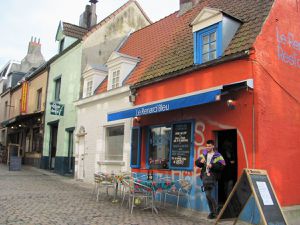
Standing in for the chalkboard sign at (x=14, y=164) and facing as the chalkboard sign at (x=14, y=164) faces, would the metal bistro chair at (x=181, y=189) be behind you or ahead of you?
ahead

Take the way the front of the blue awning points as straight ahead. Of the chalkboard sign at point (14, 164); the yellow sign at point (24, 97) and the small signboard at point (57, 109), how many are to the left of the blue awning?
0

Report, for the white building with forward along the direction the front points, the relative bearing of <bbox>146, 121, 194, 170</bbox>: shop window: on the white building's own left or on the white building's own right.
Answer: on the white building's own left

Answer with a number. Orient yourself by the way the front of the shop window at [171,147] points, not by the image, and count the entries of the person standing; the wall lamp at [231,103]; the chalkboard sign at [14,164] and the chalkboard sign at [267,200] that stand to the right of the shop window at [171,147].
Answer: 1

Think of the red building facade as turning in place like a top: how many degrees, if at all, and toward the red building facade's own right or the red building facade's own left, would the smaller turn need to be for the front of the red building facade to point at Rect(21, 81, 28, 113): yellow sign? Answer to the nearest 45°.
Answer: approximately 90° to the red building facade's own right

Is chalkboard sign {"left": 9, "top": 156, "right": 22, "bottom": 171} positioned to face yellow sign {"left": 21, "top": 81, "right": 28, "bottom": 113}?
no

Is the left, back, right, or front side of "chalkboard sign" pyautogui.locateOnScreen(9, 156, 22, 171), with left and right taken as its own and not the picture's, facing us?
front

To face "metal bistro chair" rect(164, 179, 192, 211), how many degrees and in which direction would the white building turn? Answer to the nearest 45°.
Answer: approximately 45° to its left

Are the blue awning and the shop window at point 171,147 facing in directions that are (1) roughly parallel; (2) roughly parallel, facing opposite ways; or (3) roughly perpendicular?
roughly parallel

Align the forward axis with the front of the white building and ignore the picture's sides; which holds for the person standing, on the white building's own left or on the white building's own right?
on the white building's own left

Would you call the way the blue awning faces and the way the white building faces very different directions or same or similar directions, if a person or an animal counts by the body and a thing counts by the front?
same or similar directions

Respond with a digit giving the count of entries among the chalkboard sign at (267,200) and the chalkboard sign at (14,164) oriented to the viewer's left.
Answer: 0

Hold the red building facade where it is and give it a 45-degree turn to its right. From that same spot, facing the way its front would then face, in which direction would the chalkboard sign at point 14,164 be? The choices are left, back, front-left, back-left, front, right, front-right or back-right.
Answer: front-right

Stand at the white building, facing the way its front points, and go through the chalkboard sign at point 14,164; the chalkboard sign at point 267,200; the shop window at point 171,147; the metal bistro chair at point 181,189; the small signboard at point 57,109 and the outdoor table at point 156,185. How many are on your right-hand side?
2

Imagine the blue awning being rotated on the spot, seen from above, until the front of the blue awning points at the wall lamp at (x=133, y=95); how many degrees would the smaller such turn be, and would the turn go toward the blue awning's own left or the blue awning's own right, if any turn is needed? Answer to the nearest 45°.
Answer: approximately 90° to the blue awning's own right

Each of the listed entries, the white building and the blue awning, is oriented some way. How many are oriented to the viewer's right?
0

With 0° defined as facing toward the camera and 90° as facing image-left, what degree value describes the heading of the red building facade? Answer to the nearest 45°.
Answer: approximately 45°

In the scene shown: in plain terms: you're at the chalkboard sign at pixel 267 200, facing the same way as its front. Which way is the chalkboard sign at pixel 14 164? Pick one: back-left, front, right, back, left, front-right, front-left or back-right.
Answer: back
